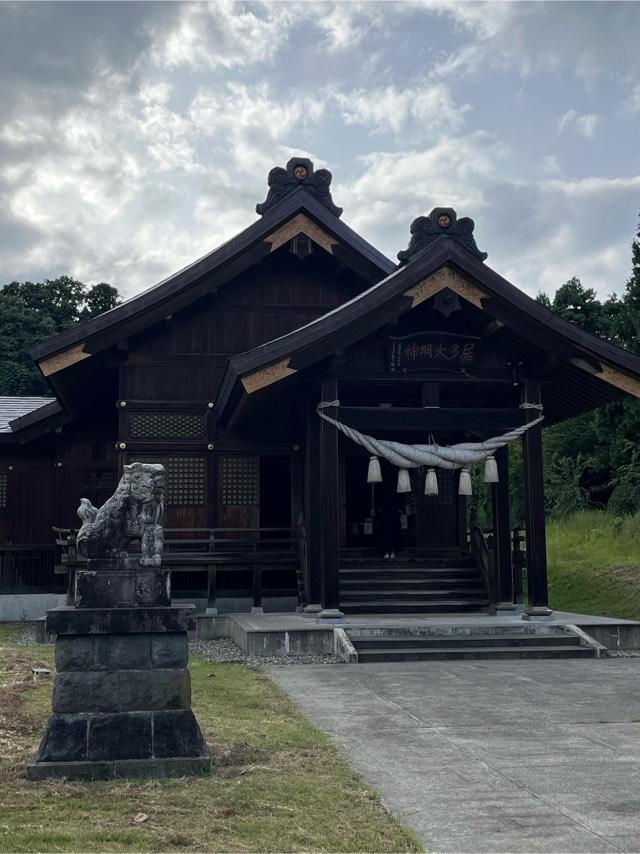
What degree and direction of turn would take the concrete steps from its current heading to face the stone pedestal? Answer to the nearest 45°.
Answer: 0° — it already faces it

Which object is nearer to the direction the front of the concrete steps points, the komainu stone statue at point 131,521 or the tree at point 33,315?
the komainu stone statue

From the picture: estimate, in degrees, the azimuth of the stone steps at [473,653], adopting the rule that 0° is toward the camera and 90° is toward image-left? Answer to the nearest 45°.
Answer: approximately 0°

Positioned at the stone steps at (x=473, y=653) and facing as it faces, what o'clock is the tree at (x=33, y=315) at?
The tree is roughly at 5 o'clock from the stone steps.

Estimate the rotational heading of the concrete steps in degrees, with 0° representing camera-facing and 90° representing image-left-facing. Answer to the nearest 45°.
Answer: approximately 0°

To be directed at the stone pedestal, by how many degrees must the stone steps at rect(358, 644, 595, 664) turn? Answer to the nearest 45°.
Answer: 0° — it already faces it
